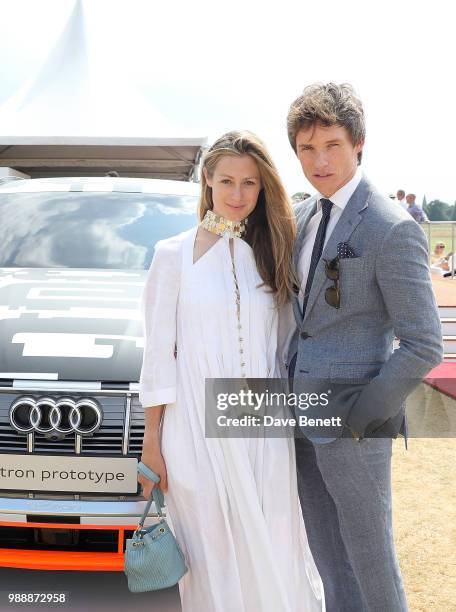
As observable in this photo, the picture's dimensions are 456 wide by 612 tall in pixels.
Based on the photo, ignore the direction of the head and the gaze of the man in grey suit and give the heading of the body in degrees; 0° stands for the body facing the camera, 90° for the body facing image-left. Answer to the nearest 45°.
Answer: approximately 45°

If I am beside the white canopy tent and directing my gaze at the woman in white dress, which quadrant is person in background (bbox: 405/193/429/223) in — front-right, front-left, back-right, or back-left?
back-left

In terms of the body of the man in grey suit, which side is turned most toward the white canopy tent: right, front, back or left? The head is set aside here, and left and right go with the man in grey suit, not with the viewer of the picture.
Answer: right
